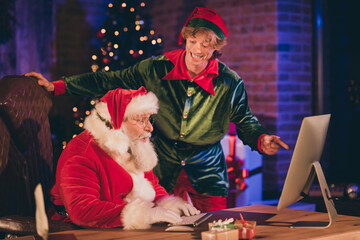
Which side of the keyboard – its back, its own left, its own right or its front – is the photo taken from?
left

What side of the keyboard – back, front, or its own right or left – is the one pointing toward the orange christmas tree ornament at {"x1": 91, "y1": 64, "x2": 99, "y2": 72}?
right

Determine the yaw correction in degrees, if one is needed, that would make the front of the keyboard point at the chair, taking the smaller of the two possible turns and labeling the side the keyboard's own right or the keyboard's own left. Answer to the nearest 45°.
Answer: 0° — it already faces it
